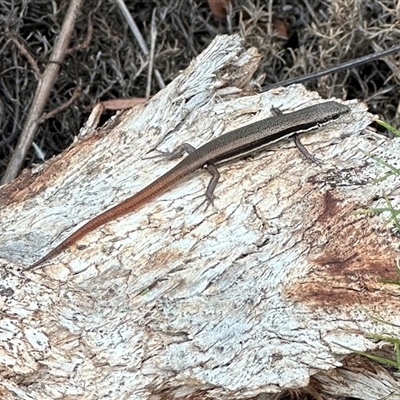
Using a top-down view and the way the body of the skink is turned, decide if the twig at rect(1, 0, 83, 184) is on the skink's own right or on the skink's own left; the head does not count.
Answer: on the skink's own left

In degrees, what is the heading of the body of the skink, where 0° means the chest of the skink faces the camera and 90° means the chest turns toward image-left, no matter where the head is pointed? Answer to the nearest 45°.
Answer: approximately 225°

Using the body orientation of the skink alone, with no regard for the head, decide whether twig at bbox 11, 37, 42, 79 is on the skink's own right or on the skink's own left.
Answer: on the skink's own left

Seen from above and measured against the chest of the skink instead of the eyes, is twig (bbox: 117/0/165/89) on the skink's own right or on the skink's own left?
on the skink's own left
